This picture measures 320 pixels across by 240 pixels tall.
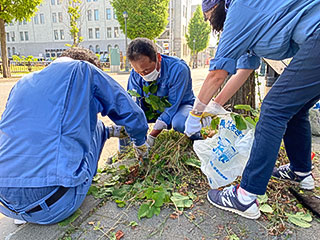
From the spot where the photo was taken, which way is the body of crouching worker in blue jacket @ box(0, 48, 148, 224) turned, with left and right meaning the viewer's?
facing away from the viewer and to the right of the viewer

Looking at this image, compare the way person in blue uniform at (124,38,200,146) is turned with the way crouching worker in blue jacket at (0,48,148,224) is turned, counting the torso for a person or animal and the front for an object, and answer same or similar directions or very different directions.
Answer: very different directions

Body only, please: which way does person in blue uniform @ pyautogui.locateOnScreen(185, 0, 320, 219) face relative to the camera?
to the viewer's left

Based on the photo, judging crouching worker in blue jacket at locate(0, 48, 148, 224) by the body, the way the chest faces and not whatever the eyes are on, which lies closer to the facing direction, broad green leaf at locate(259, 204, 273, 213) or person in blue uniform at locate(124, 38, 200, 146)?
the person in blue uniform

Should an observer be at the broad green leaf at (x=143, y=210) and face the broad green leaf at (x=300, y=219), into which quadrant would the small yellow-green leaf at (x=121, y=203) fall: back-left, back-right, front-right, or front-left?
back-left

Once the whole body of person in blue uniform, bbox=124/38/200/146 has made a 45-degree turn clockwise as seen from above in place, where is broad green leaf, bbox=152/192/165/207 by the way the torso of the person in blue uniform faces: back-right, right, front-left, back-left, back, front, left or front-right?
left

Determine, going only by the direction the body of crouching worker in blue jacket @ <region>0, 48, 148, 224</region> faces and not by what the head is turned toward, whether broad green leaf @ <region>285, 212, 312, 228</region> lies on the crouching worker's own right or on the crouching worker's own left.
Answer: on the crouching worker's own right

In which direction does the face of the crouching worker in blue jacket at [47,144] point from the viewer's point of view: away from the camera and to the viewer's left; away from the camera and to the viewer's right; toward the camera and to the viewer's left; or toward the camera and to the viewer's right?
away from the camera and to the viewer's right

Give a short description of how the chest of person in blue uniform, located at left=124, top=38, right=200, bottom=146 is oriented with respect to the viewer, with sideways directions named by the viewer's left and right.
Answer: facing the viewer and to the left of the viewer

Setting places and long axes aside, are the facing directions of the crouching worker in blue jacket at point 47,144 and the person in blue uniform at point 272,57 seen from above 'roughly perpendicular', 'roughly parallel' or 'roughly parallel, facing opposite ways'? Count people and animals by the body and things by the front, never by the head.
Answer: roughly perpendicular

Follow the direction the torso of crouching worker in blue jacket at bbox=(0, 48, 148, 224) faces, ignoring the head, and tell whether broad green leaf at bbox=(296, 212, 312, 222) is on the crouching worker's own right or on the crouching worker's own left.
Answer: on the crouching worker's own right

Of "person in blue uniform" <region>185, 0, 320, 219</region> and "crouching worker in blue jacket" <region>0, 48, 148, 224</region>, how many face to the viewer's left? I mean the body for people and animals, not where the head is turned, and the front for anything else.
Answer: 1
